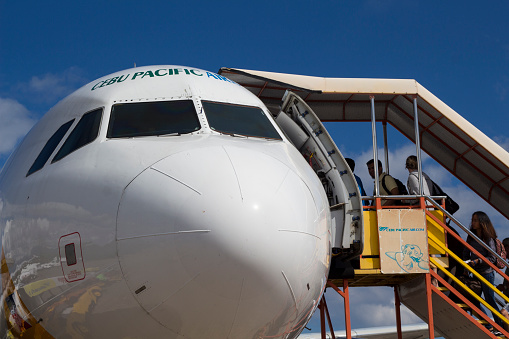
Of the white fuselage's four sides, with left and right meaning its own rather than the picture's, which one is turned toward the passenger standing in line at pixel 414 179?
left

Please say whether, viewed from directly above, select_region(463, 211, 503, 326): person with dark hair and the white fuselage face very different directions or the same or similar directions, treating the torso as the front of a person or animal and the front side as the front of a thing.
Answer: very different directions

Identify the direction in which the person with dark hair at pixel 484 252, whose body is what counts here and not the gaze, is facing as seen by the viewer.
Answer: to the viewer's left

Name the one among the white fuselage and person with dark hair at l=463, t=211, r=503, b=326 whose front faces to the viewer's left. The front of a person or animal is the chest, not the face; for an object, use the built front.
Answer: the person with dark hair

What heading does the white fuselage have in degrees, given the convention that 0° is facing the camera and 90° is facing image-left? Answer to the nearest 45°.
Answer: approximately 315°

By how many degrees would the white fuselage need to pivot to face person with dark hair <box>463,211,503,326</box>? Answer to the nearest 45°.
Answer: approximately 90° to its left

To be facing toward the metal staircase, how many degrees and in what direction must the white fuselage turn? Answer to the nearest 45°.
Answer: approximately 90° to its left

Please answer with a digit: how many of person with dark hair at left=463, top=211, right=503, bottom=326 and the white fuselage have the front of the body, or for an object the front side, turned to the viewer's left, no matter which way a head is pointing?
1
